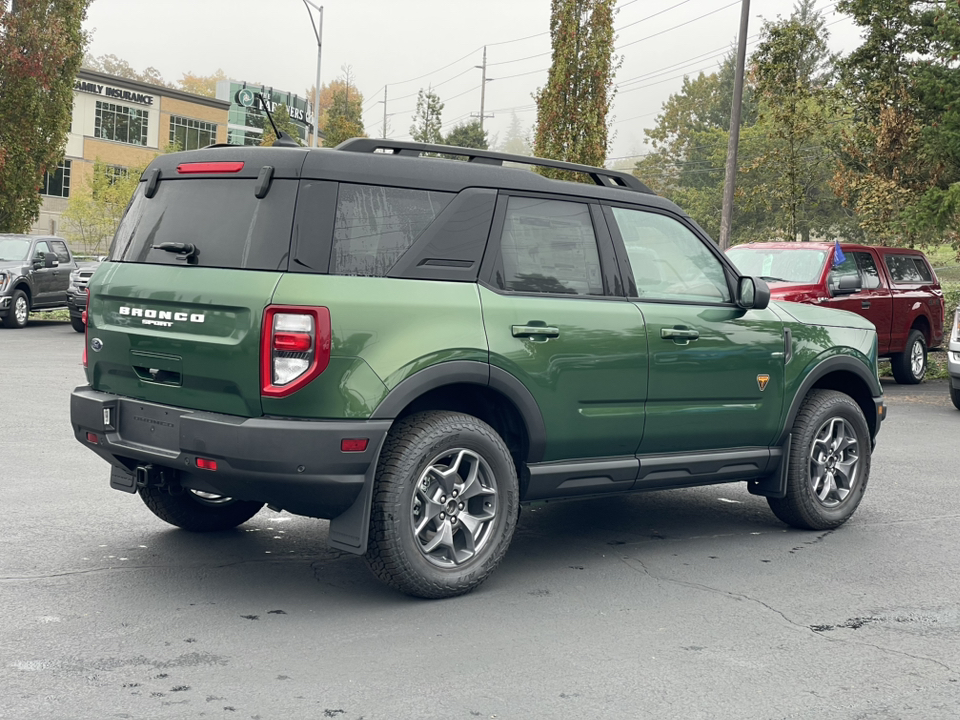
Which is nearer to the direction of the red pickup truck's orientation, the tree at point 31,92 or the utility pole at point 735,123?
the tree

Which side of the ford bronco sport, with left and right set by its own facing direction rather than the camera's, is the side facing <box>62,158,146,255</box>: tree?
left

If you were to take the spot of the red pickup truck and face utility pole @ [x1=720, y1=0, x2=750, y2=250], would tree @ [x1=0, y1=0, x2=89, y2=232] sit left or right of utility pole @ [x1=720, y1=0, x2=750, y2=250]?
left

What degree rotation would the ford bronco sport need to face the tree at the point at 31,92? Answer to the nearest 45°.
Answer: approximately 90° to its left

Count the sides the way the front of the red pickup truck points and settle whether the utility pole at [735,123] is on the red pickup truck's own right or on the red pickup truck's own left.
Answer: on the red pickup truck's own right

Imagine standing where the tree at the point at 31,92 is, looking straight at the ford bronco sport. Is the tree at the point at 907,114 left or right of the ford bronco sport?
left

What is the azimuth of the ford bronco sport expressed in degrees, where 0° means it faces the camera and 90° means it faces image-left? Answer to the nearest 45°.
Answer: approximately 225°

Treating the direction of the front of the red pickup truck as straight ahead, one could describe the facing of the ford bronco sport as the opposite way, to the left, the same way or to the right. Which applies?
the opposite way

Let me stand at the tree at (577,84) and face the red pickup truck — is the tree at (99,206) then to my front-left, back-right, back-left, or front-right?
back-right

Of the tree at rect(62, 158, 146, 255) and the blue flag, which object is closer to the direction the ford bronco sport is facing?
the blue flag

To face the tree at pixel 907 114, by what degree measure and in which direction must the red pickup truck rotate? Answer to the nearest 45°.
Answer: approximately 135° to its right

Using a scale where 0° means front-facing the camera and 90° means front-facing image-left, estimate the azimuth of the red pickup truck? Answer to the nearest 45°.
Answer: approximately 45°

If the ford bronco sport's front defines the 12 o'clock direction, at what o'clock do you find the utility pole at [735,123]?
The utility pole is roughly at 11 o'clock from the ford bronco sport.

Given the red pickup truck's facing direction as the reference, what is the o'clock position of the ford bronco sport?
The ford bronco sport is roughly at 11 o'clock from the red pickup truck.

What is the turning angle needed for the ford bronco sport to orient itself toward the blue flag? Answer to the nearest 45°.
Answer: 0° — it already faces it
